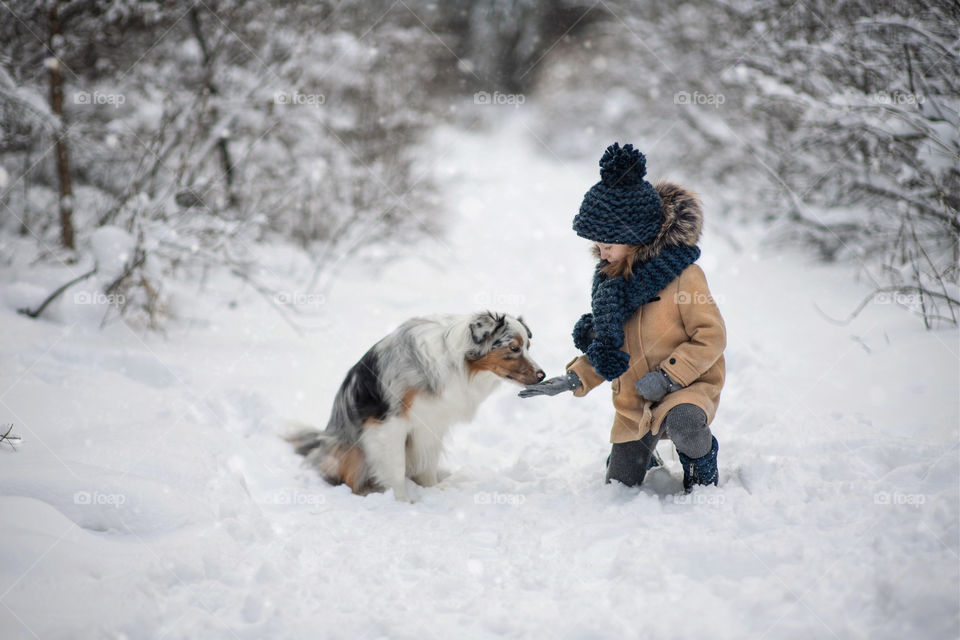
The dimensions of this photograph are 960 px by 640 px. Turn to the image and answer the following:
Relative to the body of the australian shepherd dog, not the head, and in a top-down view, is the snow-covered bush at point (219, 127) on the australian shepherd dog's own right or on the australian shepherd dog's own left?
on the australian shepherd dog's own left

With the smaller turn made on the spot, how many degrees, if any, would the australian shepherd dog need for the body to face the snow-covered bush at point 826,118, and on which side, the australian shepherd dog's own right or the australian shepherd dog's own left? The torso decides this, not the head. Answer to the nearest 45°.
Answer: approximately 45° to the australian shepherd dog's own left

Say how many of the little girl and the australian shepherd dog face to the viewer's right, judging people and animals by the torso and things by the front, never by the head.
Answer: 1

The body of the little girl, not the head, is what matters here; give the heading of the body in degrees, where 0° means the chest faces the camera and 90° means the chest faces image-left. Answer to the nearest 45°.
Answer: approximately 45°

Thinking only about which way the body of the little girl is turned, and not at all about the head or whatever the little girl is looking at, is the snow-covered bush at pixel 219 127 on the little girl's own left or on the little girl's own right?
on the little girl's own right

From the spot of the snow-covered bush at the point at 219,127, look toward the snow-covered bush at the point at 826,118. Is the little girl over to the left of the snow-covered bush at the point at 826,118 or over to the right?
right

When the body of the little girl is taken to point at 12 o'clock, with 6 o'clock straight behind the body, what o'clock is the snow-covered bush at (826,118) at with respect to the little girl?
The snow-covered bush is roughly at 5 o'clock from the little girl.

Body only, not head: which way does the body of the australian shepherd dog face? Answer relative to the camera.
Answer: to the viewer's right

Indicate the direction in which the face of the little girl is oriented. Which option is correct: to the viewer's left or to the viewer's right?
to the viewer's left
